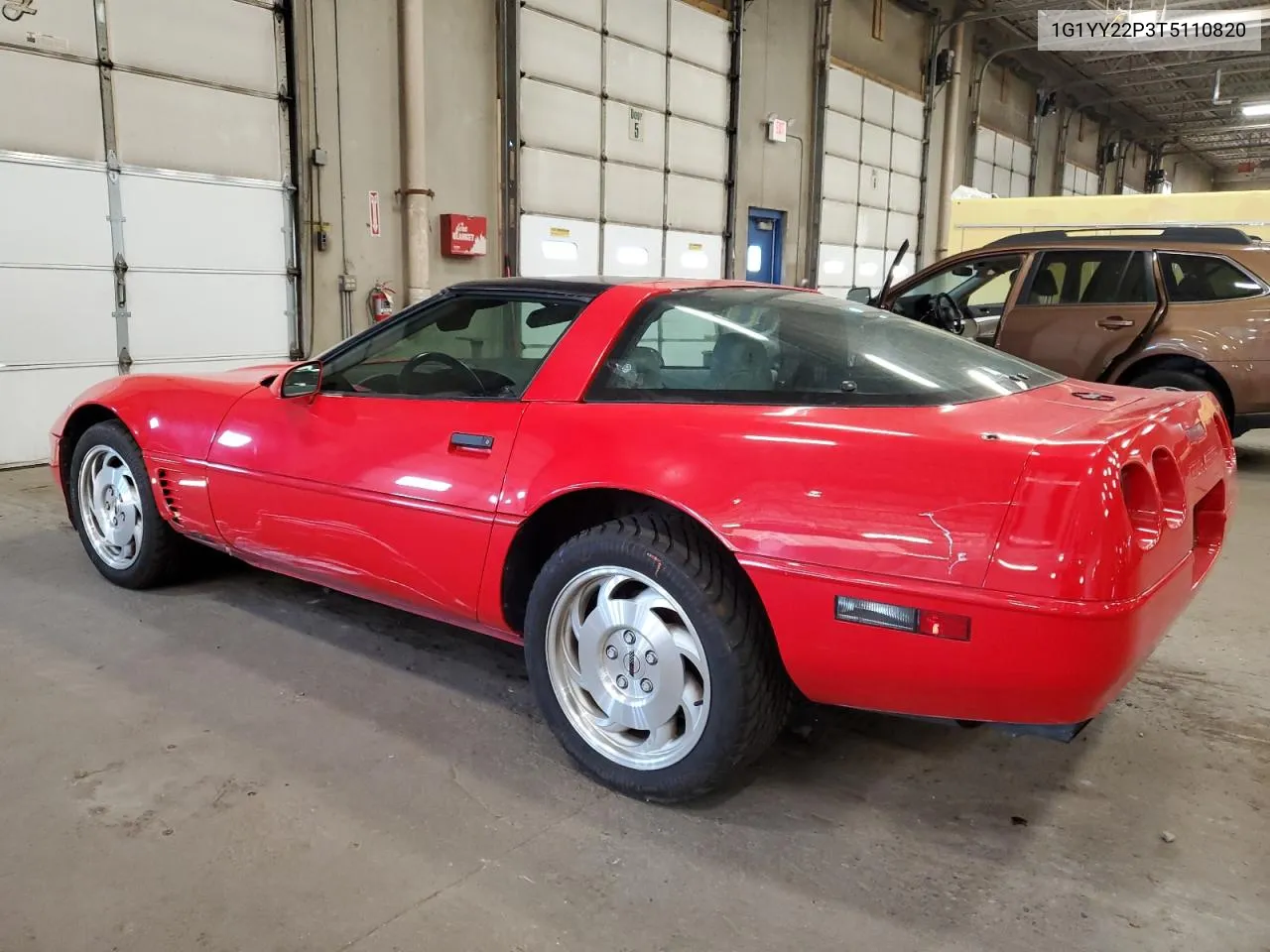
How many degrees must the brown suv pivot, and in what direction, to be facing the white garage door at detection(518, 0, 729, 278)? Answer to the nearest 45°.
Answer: approximately 45° to its right

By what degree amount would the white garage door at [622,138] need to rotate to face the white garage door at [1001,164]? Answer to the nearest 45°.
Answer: approximately 90° to its left

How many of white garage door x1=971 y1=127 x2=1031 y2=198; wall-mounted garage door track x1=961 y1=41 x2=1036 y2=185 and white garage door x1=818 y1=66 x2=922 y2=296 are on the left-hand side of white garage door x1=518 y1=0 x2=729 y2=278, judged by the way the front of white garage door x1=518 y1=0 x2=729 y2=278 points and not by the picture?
3

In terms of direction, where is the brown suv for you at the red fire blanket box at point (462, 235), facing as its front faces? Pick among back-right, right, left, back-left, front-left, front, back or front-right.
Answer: front

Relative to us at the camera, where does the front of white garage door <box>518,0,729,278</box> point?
facing the viewer and to the right of the viewer

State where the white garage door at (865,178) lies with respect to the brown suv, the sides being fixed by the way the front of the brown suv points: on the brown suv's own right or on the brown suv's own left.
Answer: on the brown suv's own right

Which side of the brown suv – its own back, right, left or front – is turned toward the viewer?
left

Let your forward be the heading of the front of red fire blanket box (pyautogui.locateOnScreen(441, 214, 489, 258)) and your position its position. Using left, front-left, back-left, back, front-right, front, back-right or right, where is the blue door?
left

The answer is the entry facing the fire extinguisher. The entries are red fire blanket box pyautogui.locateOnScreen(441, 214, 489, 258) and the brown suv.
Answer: the brown suv

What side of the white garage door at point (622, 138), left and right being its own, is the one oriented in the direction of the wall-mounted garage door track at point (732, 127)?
left

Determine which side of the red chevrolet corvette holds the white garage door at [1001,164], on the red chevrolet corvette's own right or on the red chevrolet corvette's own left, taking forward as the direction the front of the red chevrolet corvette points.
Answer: on the red chevrolet corvette's own right

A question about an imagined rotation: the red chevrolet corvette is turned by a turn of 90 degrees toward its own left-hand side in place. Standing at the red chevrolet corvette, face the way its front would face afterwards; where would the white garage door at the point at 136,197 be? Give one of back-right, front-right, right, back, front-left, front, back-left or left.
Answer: right

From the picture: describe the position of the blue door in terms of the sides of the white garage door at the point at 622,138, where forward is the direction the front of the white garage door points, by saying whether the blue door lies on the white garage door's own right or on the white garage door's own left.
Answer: on the white garage door's own left

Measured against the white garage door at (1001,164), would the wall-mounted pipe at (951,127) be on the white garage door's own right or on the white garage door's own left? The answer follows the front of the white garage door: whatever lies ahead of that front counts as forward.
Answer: on the white garage door's own right

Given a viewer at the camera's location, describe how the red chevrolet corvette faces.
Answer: facing away from the viewer and to the left of the viewer

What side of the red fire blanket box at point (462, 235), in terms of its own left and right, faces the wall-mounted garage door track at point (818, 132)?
left

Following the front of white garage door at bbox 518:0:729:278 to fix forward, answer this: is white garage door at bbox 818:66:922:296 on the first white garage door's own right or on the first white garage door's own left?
on the first white garage door's own left
